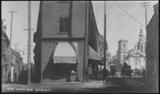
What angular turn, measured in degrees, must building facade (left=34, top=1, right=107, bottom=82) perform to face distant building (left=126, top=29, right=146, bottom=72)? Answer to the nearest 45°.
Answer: approximately 90° to its left

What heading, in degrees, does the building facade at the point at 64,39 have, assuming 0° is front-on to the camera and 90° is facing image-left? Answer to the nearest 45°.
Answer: approximately 0°

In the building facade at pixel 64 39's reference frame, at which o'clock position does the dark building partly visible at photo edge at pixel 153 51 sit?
The dark building partly visible at photo edge is roughly at 9 o'clock from the building facade.
